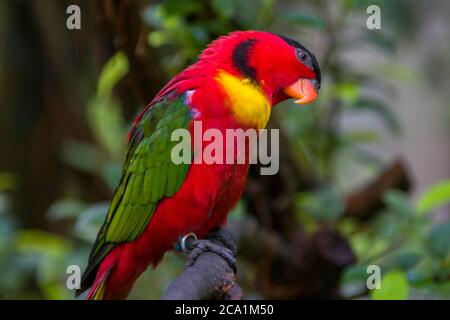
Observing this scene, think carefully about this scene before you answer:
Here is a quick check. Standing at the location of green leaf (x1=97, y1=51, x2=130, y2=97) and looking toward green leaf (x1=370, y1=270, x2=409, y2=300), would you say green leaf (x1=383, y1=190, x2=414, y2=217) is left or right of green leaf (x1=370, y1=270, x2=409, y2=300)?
left

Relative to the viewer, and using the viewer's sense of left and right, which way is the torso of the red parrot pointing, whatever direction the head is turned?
facing to the right of the viewer

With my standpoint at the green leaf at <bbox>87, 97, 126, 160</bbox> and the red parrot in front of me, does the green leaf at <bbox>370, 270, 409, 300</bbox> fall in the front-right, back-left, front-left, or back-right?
front-left
